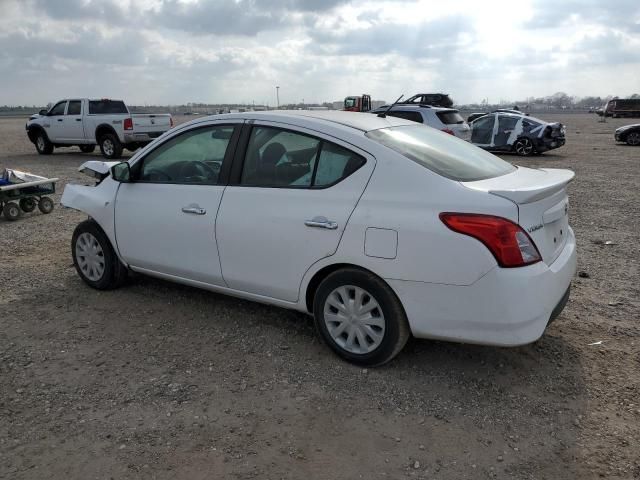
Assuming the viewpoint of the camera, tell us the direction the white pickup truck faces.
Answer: facing away from the viewer and to the left of the viewer

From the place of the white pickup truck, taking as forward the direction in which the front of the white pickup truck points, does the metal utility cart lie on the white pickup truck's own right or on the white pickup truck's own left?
on the white pickup truck's own left

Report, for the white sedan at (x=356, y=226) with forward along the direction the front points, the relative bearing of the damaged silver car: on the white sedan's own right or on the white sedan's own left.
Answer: on the white sedan's own right

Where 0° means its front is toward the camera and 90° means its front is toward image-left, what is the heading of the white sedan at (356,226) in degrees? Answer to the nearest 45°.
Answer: approximately 135°

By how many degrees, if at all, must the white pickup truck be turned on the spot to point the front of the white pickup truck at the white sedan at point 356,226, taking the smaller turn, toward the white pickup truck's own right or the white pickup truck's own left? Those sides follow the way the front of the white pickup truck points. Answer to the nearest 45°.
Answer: approximately 135° to the white pickup truck's own left
